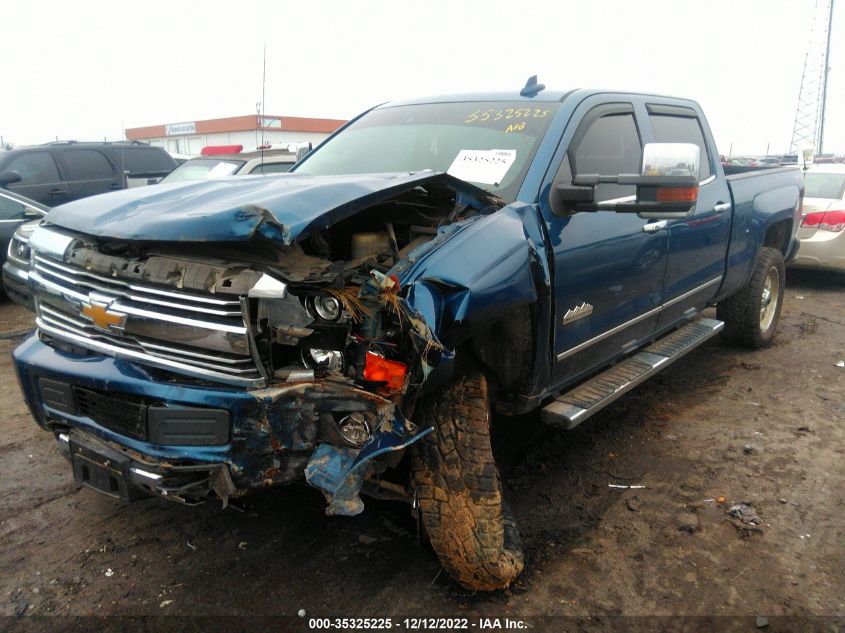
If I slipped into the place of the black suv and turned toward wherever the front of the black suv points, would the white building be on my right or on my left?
on my right

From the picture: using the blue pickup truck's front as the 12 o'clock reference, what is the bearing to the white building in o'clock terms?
The white building is roughly at 4 o'clock from the blue pickup truck.

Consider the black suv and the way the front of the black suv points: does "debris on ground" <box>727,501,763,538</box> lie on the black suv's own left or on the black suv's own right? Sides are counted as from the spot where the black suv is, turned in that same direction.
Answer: on the black suv's own left

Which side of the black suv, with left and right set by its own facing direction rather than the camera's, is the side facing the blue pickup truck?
left

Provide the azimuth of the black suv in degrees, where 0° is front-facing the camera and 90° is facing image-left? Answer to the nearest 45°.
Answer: approximately 90°

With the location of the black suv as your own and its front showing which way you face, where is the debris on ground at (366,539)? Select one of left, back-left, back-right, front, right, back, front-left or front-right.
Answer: left

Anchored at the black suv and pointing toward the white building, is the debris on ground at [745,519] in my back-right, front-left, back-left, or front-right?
back-right

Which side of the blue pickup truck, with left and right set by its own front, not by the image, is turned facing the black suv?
right

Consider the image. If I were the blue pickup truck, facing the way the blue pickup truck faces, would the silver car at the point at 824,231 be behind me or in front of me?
behind

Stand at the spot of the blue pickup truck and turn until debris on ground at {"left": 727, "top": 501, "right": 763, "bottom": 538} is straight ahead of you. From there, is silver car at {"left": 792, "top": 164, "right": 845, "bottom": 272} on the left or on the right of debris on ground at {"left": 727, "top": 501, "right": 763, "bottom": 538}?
left

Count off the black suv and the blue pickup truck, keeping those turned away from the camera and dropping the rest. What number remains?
0

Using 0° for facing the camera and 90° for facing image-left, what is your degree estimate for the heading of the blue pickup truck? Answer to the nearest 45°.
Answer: approximately 45°
